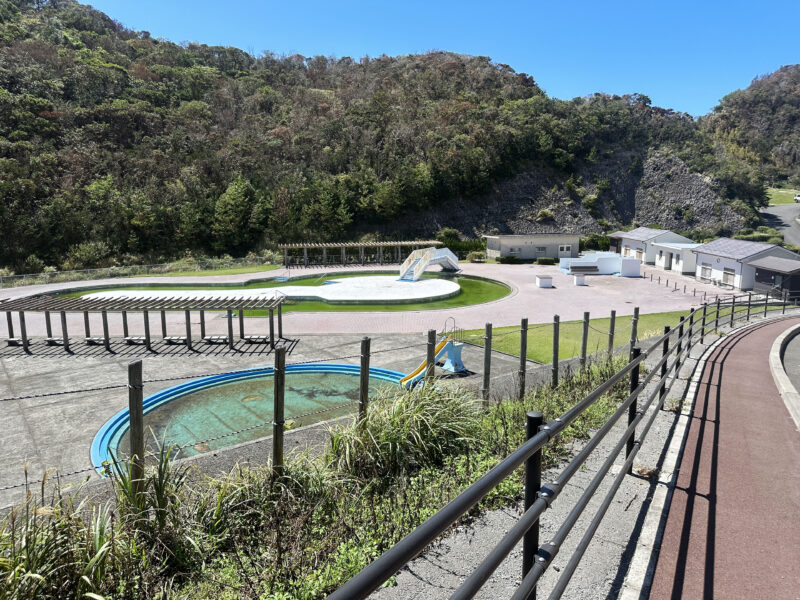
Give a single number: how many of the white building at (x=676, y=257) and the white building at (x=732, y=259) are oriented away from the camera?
0

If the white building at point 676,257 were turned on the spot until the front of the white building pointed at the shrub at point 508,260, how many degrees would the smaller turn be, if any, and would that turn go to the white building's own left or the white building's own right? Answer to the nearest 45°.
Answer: approximately 45° to the white building's own right

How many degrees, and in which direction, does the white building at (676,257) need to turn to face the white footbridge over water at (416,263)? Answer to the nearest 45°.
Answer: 0° — it already faces it

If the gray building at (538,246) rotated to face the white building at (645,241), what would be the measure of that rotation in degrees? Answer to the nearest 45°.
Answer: approximately 90° to its left

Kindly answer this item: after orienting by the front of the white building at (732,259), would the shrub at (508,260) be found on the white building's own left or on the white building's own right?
on the white building's own right

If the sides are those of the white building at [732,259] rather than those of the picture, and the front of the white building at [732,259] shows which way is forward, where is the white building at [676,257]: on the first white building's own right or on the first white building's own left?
on the first white building's own right

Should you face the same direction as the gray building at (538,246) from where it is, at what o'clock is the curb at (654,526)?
The curb is roughly at 12 o'clock from the gray building.

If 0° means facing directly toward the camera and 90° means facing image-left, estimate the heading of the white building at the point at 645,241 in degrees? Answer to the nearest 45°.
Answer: approximately 45°

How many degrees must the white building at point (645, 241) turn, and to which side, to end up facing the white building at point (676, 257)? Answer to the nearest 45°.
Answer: approximately 90° to its left

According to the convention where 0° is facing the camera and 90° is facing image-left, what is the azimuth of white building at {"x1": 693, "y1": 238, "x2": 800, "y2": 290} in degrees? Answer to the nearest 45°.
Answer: approximately 45°
